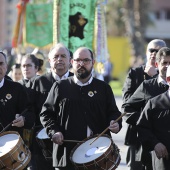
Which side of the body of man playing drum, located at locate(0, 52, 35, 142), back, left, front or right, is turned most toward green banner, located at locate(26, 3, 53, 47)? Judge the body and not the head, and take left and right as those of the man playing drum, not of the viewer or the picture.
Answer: back

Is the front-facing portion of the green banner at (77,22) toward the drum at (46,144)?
yes

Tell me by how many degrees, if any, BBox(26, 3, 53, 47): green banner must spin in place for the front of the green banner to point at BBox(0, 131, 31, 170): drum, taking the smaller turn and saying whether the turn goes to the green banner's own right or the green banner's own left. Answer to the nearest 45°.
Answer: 0° — it already faces it

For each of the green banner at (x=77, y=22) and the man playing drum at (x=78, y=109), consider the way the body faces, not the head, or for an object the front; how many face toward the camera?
2

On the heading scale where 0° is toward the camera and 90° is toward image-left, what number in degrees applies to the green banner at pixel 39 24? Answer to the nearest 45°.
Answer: approximately 0°

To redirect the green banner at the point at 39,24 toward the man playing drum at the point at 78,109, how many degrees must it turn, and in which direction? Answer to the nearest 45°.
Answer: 0° — it already faces them

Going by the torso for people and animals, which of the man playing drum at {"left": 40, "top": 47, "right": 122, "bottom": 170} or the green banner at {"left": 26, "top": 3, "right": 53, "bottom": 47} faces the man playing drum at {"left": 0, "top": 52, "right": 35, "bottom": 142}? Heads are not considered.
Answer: the green banner
